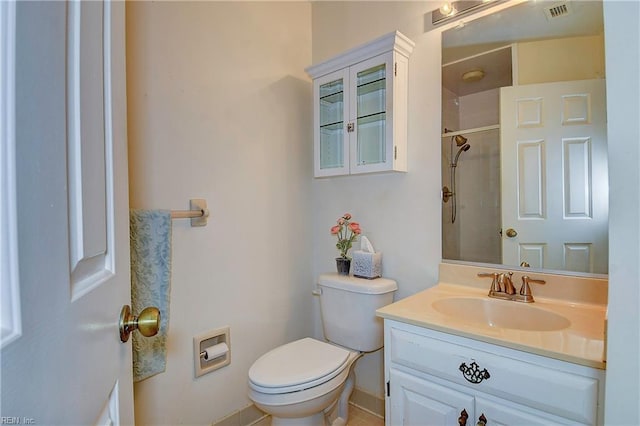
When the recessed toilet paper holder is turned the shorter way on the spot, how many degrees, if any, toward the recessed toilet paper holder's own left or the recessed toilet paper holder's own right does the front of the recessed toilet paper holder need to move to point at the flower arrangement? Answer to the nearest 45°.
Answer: approximately 45° to the recessed toilet paper holder's own left

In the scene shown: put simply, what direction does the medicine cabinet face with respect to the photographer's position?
facing the viewer and to the left of the viewer

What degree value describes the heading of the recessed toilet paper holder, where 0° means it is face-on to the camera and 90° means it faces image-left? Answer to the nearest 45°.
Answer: approximately 315°

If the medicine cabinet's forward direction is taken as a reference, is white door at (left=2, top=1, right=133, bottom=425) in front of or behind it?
in front

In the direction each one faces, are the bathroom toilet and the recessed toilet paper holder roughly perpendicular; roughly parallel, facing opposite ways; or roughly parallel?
roughly perpendicular

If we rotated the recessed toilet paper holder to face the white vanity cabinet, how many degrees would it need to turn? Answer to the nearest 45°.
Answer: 0° — it already faces it

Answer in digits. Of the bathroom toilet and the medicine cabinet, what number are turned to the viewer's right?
0
